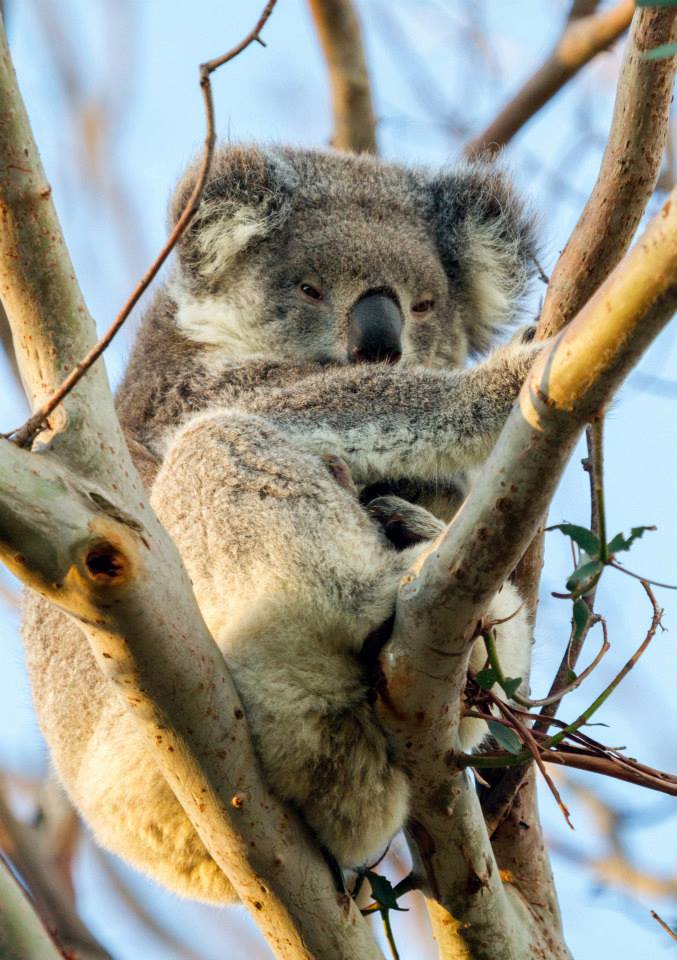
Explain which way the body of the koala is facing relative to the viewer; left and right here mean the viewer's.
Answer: facing the viewer and to the right of the viewer

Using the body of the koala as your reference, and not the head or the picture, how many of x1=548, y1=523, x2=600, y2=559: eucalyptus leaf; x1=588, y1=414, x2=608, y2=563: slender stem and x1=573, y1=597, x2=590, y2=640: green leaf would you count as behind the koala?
0

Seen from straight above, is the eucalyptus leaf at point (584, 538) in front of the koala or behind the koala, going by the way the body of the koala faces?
in front
